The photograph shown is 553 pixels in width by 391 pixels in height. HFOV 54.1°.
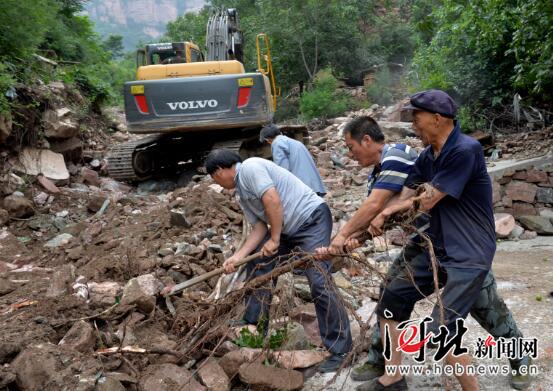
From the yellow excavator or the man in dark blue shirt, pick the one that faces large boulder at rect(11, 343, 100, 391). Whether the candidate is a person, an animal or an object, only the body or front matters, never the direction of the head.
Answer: the man in dark blue shirt

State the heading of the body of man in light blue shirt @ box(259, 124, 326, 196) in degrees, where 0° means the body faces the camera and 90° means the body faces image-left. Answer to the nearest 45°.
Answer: approximately 90°

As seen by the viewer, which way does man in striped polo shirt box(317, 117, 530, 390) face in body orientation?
to the viewer's left

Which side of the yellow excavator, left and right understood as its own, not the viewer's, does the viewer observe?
back

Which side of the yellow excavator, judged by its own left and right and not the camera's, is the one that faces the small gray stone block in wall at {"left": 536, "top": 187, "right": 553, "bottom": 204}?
right

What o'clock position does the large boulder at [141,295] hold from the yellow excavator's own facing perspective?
The large boulder is roughly at 6 o'clock from the yellow excavator.

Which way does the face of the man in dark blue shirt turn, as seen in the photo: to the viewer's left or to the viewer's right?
to the viewer's left

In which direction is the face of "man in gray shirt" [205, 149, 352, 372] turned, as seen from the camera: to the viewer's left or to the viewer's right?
to the viewer's left

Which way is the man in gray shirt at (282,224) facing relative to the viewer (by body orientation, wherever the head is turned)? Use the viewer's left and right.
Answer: facing to the left of the viewer

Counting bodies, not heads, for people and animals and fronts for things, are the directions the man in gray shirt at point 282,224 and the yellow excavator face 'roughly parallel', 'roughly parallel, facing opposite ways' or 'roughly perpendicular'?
roughly perpendicular
